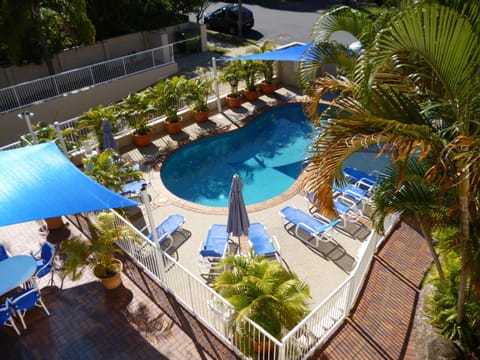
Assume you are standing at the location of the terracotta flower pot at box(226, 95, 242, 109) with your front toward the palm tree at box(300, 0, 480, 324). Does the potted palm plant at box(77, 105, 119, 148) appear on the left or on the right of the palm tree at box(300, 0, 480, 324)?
right

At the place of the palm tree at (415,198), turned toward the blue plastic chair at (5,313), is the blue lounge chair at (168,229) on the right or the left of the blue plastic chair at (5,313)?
right

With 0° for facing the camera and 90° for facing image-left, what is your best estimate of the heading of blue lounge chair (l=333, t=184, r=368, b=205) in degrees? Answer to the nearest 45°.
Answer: approximately 135°

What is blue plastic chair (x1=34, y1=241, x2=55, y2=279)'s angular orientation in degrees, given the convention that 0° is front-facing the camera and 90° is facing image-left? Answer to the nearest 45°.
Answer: approximately 45°
